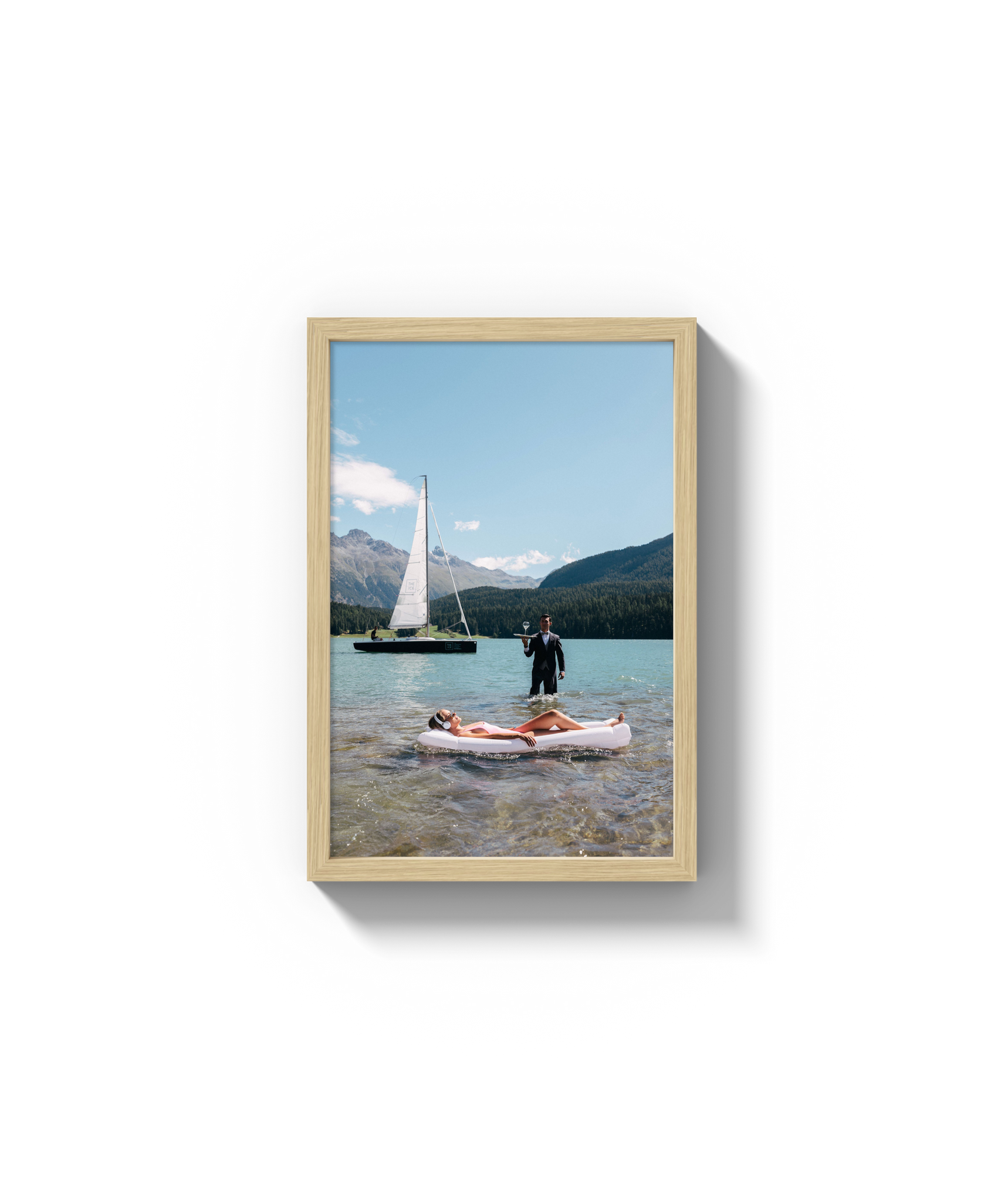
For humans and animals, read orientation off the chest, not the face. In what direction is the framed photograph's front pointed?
toward the camera
